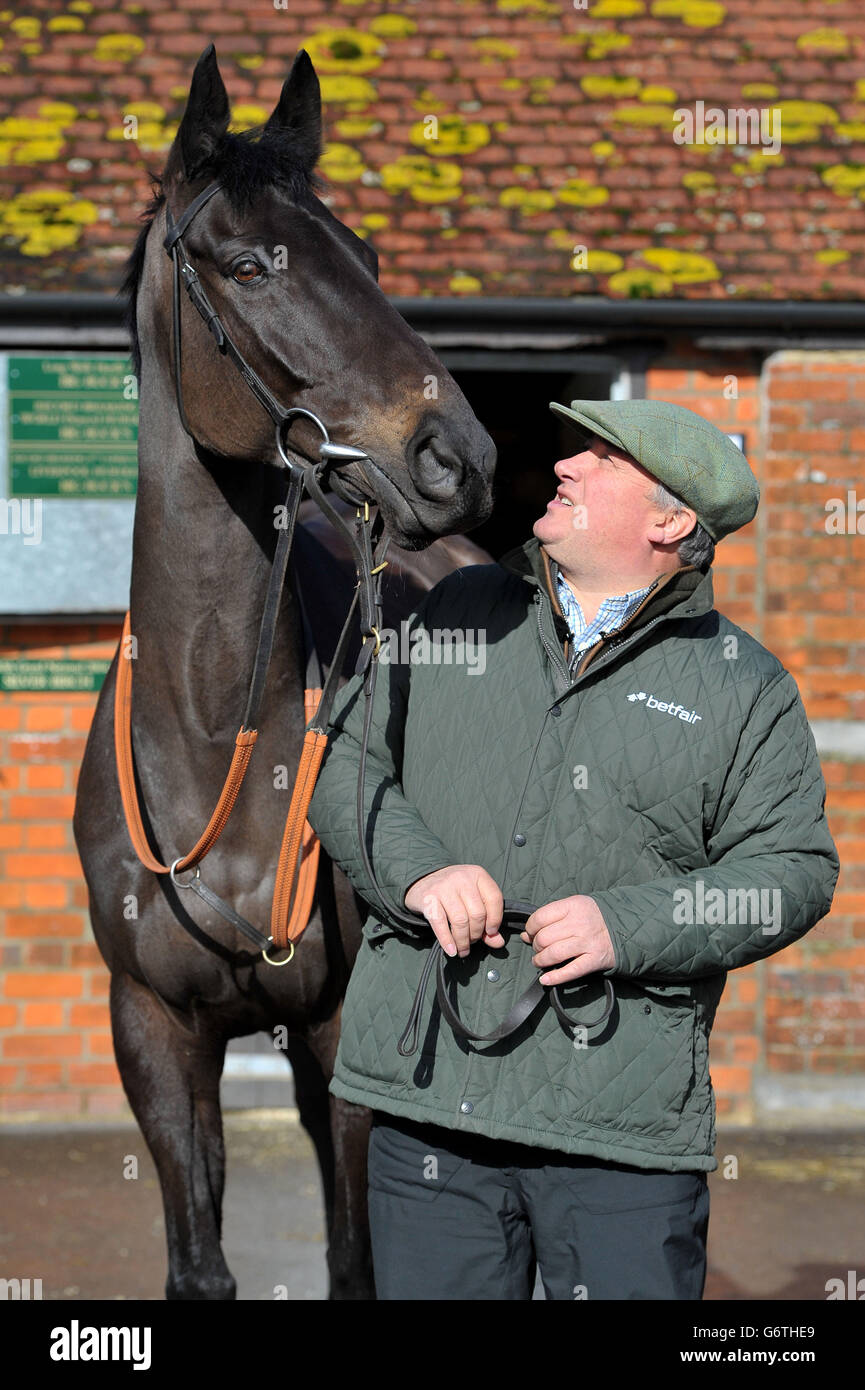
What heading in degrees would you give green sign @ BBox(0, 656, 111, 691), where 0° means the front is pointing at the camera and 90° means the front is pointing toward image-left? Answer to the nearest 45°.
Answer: approximately 0°

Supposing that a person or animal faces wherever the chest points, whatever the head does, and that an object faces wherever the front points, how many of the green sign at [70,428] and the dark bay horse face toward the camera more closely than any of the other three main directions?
2

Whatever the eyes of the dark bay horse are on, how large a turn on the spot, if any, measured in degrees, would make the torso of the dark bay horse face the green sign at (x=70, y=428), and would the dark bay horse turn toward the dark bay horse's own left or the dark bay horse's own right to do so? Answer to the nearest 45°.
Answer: approximately 180°

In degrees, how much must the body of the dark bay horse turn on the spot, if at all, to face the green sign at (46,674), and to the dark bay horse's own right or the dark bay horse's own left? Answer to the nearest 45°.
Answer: approximately 180°
